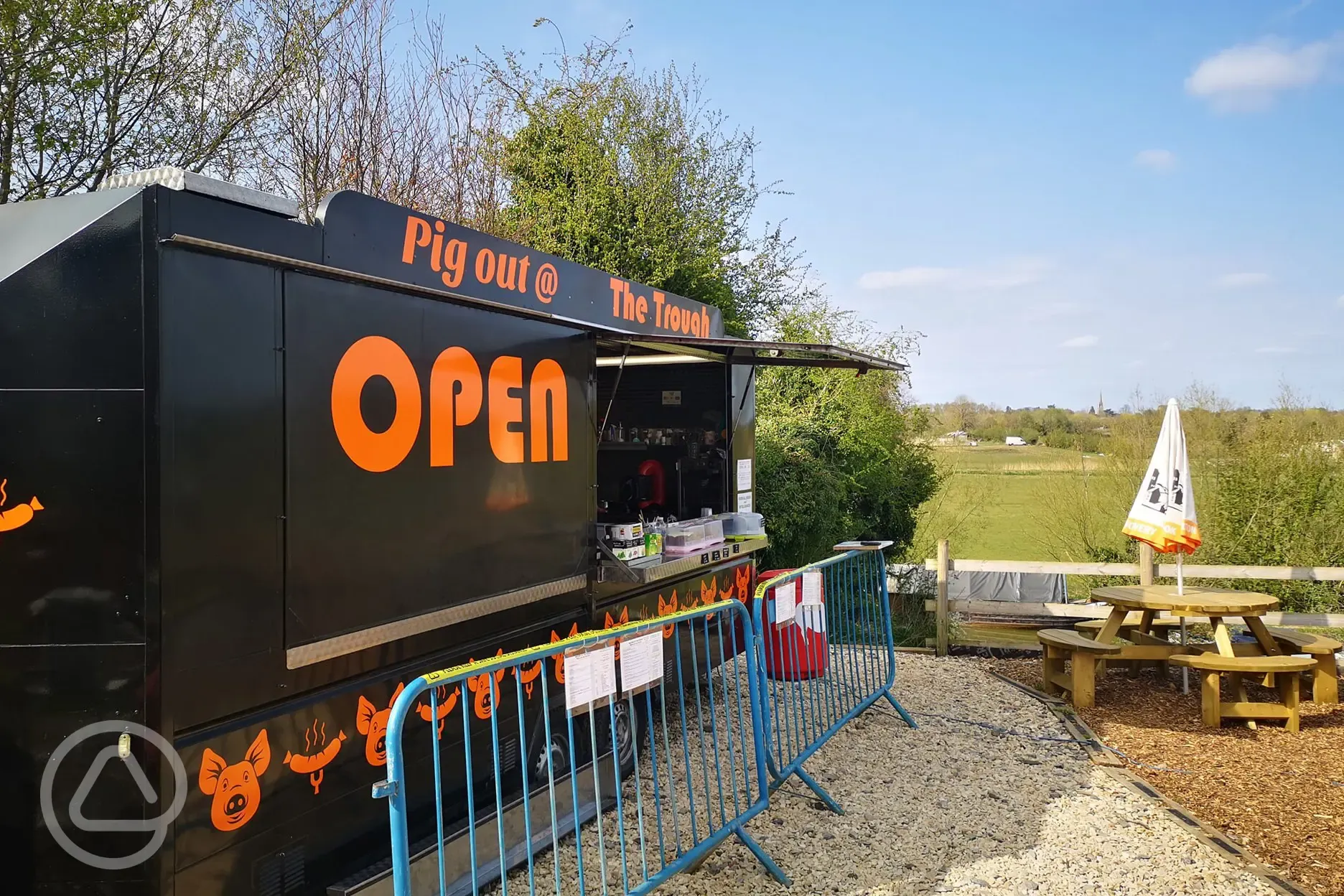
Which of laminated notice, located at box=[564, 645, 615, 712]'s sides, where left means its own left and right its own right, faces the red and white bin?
left

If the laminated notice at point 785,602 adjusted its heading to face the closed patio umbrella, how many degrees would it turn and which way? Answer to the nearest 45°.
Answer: approximately 90° to its left

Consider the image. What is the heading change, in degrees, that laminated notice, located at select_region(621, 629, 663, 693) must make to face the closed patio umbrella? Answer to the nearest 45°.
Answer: approximately 90° to its left

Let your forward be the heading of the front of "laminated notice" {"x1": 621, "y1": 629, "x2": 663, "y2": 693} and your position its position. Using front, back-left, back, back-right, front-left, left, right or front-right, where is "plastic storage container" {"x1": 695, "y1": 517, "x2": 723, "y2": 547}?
back-left

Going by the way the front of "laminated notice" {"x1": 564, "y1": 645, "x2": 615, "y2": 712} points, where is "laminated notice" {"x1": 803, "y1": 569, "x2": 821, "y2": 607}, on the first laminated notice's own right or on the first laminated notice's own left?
on the first laminated notice's own left

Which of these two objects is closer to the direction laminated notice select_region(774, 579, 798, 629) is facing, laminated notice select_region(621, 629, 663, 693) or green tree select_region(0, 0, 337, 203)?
the laminated notice

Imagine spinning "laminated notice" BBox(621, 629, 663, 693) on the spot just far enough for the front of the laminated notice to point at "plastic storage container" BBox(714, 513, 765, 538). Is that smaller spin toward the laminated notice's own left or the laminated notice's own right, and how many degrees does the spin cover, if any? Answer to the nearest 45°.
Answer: approximately 135° to the laminated notice's own left

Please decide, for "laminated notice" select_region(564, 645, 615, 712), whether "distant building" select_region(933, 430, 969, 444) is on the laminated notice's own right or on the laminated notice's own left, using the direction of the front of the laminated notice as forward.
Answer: on the laminated notice's own left
